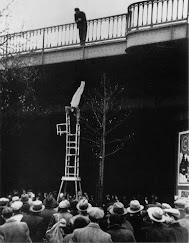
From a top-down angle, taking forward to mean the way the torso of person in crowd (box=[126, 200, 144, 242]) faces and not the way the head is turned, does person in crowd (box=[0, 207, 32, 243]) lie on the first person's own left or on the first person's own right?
on the first person's own left

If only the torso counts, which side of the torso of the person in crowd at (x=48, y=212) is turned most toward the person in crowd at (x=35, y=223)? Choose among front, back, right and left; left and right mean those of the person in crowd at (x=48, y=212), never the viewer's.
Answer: back

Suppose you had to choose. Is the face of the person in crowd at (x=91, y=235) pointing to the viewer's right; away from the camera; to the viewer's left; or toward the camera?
away from the camera

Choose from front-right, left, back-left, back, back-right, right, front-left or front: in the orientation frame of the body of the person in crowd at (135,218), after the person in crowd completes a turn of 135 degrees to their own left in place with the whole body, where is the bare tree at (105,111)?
back-right

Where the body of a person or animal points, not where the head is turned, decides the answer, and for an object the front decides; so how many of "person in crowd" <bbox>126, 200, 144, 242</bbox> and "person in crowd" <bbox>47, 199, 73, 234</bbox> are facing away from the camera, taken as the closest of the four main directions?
2

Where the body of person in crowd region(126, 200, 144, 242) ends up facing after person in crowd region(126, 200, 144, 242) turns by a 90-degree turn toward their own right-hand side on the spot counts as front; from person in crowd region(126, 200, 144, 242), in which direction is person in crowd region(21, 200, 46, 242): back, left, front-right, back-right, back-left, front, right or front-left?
back

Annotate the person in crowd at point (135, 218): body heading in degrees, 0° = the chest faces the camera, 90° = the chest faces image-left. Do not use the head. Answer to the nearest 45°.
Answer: approximately 180°

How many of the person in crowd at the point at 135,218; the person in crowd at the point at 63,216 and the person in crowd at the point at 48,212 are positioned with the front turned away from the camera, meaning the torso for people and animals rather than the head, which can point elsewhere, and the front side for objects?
3

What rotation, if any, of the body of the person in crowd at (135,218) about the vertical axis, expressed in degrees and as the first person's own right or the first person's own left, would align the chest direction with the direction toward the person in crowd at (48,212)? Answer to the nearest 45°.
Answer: approximately 90° to the first person's own left

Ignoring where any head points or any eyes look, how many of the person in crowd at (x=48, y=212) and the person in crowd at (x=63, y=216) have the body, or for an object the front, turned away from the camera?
2

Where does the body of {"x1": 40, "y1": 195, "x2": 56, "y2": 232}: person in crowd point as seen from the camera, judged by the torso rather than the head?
away from the camera
